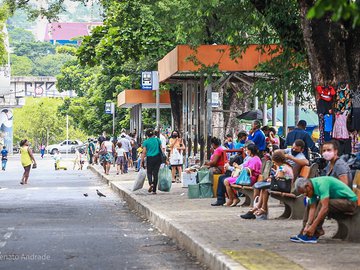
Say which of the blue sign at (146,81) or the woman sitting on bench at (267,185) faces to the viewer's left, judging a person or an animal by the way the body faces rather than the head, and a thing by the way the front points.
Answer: the woman sitting on bench

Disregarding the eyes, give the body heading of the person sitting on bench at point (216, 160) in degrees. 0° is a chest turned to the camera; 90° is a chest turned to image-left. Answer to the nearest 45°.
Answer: approximately 90°

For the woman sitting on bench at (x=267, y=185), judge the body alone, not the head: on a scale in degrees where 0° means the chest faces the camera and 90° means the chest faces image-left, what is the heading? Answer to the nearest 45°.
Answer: approximately 90°

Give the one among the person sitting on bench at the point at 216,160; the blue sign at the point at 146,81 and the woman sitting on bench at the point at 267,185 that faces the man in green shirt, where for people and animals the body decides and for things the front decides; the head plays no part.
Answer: the blue sign

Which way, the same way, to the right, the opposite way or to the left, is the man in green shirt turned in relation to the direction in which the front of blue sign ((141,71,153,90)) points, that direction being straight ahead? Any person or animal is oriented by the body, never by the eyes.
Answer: to the right

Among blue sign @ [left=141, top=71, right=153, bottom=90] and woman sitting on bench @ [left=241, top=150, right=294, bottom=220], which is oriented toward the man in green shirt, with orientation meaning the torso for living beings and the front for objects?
the blue sign

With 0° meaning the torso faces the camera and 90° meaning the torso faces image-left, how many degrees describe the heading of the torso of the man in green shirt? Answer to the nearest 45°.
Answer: approximately 90°

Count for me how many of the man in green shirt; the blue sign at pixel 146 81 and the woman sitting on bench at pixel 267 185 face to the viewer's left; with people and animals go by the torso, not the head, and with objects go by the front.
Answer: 2

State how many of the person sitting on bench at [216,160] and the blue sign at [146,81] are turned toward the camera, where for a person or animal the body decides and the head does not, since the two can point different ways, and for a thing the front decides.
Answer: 1

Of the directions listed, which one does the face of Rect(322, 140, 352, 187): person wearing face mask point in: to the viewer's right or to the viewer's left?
to the viewer's left

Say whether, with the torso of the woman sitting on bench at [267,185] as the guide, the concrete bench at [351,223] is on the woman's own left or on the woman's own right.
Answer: on the woman's own left
